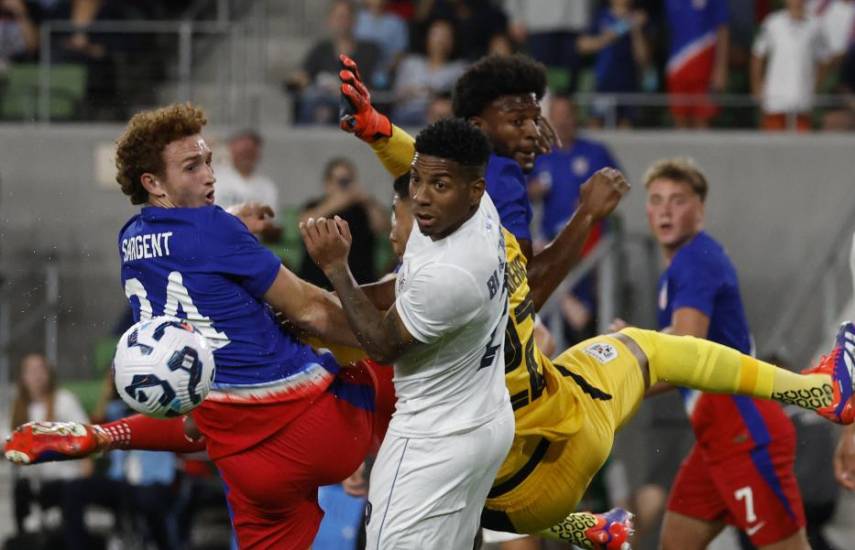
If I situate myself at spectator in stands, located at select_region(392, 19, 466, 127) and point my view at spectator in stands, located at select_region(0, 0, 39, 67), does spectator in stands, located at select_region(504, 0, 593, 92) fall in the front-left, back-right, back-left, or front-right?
back-right

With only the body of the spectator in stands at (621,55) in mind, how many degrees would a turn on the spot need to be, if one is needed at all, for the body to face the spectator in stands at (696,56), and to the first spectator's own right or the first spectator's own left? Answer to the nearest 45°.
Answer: approximately 90° to the first spectator's own left

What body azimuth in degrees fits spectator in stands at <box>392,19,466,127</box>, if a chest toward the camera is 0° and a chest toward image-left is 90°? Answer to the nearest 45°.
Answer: approximately 0°

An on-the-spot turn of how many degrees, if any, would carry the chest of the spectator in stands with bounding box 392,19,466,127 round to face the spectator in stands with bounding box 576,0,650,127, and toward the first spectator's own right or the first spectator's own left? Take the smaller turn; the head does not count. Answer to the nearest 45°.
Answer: approximately 90° to the first spectator's own left

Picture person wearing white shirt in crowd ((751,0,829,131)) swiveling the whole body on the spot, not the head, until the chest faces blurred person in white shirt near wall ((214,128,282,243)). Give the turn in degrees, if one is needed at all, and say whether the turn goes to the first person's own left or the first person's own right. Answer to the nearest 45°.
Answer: approximately 45° to the first person's own right

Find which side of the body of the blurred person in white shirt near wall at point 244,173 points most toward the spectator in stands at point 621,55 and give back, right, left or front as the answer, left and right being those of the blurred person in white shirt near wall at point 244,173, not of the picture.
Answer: left
